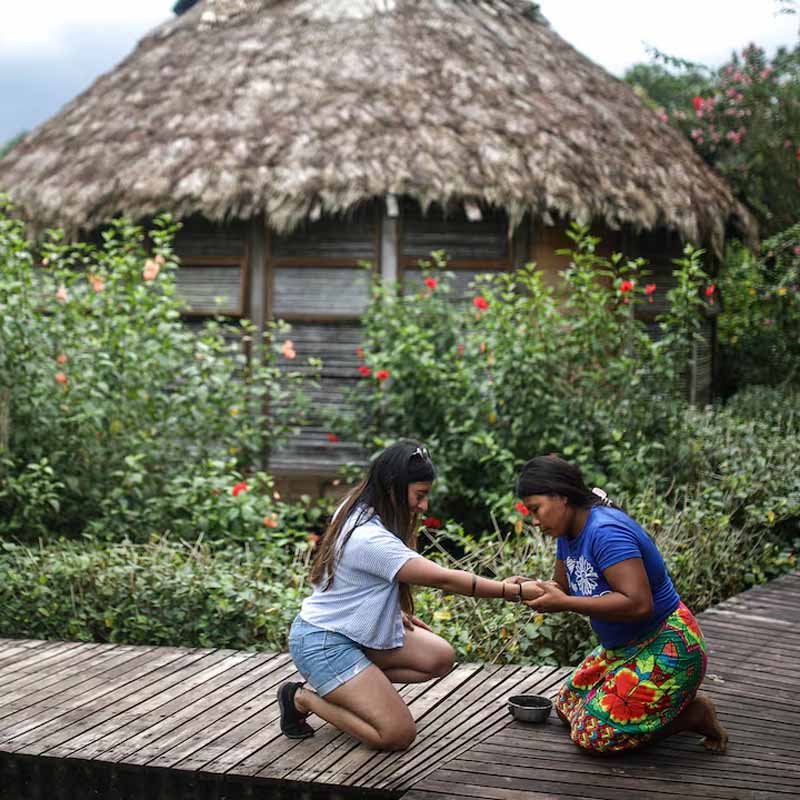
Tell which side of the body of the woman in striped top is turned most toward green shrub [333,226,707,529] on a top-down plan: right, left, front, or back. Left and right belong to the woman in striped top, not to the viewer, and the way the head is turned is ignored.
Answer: left

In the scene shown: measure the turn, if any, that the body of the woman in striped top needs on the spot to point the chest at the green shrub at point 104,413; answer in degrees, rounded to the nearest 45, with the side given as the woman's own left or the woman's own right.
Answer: approximately 135° to the woman's own left

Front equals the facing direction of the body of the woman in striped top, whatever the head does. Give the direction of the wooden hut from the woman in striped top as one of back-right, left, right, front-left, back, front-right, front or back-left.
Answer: left

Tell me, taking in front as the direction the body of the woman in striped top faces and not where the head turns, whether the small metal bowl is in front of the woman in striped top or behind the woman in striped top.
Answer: in front

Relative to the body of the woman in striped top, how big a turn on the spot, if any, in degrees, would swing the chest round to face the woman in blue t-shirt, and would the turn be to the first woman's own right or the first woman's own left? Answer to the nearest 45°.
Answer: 0° — they already face them

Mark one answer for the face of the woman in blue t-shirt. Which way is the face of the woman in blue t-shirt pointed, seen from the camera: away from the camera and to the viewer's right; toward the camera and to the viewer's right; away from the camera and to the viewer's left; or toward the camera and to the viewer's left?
toward the camera and to the viewer's left

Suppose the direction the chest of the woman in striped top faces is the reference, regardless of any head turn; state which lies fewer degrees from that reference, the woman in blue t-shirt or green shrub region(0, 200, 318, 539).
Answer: the woman in blue t-shirt

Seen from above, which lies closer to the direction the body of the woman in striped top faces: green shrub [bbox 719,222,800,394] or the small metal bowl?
the small metal bowl

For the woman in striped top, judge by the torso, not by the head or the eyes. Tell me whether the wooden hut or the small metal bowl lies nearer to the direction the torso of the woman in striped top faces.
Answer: the small metal bowl

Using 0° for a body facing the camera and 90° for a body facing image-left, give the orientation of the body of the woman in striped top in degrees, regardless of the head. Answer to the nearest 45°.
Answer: approximately 270°

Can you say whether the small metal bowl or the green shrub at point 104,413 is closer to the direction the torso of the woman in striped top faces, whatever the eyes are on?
the small metal bowl
